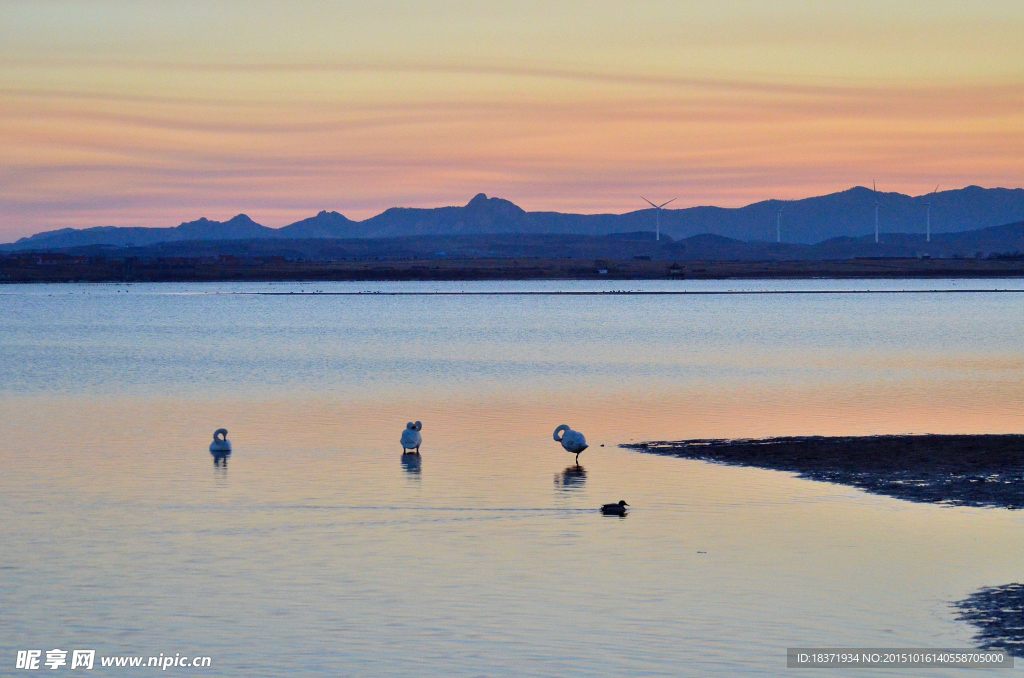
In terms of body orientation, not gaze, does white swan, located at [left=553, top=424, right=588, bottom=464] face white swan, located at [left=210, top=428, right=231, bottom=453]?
yes

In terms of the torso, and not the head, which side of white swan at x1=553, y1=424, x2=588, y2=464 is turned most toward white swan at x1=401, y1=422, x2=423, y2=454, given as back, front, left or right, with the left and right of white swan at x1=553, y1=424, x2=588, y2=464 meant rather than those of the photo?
front

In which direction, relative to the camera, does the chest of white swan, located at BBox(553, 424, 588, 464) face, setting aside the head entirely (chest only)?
to the viewer's left

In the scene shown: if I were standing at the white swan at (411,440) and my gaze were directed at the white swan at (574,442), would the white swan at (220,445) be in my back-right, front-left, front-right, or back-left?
back-right

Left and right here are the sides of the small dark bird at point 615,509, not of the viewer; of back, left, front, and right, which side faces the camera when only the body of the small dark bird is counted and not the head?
right
